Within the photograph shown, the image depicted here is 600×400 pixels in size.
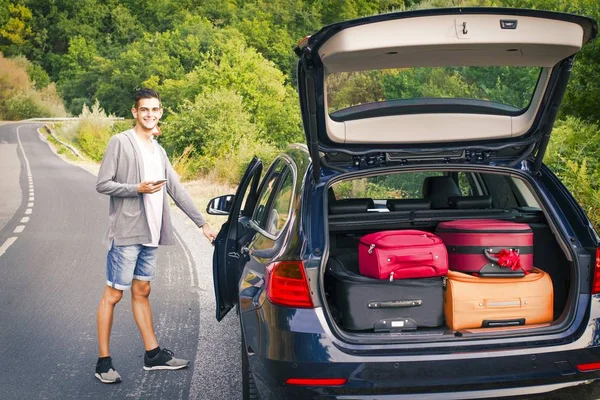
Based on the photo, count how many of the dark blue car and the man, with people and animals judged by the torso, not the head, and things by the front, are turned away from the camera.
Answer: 1

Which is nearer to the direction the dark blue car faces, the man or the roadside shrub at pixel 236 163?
the roadside shrub

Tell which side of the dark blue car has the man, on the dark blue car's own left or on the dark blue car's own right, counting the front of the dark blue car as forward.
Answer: on the dark blue car's own left

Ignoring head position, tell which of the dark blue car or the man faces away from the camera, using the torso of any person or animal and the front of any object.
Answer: the dark blue car

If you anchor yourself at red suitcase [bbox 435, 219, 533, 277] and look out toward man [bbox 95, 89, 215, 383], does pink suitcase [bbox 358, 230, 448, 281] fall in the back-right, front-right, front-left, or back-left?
front-left

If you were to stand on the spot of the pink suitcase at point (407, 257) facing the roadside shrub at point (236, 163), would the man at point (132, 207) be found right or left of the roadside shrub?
left

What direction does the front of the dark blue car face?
away from the camera

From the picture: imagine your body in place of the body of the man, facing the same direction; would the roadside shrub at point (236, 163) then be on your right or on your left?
on your left

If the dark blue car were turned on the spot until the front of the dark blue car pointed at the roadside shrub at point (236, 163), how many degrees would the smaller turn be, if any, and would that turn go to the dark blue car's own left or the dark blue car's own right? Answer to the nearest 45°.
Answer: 0° — it already faces it

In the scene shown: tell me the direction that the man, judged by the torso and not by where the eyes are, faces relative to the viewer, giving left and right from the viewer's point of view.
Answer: facing the viewer and to the right of the viewer

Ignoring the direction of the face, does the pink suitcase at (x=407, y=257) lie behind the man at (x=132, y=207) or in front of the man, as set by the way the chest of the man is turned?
in front
